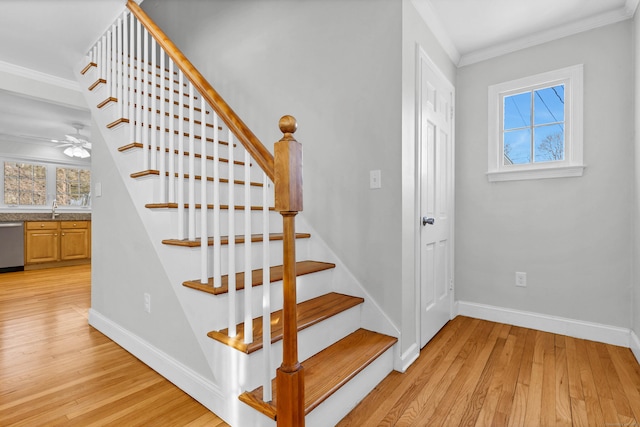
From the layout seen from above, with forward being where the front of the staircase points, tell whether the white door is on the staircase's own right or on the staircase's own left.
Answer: on the staircase's own left

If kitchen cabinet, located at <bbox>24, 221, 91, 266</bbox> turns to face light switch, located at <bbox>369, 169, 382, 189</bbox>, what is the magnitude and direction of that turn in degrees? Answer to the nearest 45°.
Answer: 0° — it already faces it

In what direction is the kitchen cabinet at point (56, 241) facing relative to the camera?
toward the camera

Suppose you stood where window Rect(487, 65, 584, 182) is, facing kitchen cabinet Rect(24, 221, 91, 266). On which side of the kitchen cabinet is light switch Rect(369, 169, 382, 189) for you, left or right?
left

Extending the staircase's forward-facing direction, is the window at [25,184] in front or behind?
behind

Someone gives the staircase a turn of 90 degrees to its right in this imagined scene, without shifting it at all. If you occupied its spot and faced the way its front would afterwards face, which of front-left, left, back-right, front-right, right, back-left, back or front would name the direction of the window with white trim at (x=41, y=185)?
right

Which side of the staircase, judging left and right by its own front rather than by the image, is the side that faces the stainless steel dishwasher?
back

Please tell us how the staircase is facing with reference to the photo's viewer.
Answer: facing the viewer and to the right of the viewer
